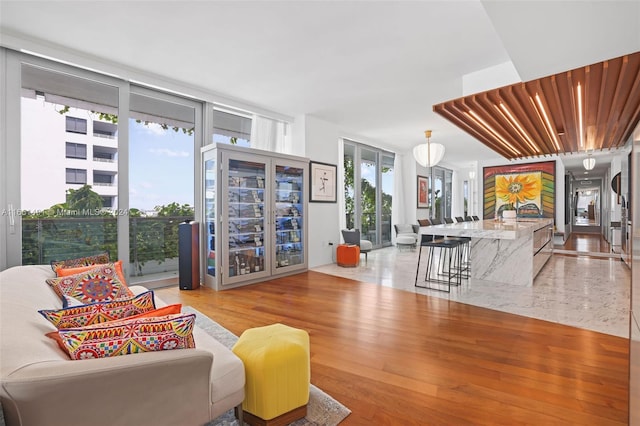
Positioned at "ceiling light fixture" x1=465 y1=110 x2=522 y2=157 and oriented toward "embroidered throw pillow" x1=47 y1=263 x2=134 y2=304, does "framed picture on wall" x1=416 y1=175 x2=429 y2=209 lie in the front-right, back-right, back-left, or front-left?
back-right

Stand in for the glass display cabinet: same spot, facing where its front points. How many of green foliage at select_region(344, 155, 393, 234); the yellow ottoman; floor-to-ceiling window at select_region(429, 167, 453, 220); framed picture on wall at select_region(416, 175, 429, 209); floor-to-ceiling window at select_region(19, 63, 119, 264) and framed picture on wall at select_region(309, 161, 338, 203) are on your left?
4

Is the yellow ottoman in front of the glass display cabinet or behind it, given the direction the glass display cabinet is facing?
in front

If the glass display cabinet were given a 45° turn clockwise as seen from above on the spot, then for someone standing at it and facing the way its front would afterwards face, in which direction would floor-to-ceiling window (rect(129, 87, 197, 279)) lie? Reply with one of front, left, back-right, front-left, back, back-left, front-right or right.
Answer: right

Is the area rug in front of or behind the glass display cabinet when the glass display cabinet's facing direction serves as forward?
in front

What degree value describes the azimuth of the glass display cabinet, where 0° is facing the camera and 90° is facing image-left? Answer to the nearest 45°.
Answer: approximately 315°

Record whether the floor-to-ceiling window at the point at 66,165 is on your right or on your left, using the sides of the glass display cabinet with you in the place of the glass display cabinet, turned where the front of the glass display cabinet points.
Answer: on your right

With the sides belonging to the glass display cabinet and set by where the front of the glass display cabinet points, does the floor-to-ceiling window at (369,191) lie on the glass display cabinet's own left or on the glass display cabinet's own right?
on the glass display cabinet's own left

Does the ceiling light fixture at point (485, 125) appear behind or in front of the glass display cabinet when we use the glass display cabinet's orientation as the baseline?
in front

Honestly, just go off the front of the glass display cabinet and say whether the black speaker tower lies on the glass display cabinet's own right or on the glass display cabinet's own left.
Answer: on the glass display cabinet's own right

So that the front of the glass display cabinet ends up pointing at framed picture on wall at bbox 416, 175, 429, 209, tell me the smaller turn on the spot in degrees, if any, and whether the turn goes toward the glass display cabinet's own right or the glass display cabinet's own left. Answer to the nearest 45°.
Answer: approximately 90° to the glass display cabinet's own left

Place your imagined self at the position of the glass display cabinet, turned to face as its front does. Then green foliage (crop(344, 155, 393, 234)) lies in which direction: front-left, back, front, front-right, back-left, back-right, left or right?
left
